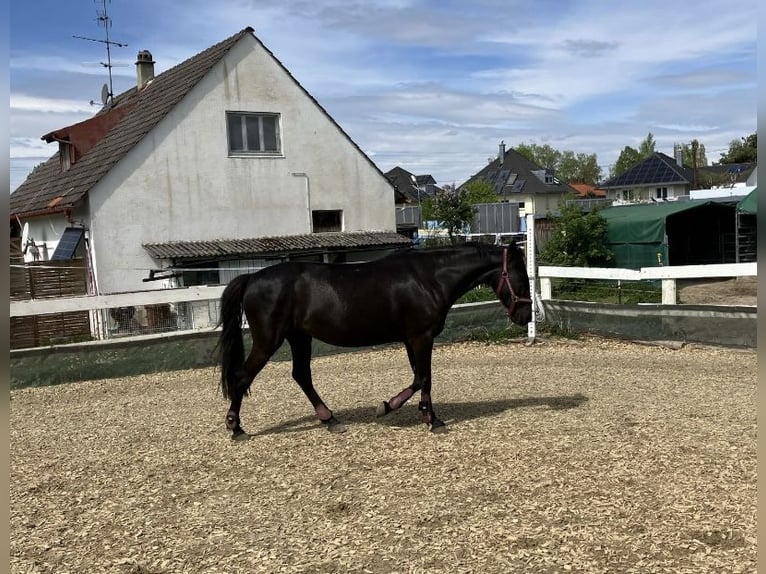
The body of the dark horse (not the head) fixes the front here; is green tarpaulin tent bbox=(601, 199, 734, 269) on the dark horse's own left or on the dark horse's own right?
on the dark horse's own left

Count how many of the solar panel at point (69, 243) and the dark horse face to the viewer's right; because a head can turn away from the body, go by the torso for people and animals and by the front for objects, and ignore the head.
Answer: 1

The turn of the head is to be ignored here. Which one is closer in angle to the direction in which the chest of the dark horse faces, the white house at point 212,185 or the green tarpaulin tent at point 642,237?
the green tarpaulin tent

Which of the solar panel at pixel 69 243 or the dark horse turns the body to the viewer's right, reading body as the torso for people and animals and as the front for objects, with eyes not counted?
the dark horse

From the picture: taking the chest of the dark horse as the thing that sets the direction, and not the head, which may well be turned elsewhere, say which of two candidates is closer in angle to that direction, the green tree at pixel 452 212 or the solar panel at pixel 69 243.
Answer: the green tree

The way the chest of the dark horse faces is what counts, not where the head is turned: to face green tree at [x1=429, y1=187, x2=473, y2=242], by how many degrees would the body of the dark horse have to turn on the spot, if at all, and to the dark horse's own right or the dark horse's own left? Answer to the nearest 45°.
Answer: approximately 90° to the dark horse's own left

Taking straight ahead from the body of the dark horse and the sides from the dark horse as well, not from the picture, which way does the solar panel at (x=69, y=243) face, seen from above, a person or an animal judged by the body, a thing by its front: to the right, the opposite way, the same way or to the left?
to the right

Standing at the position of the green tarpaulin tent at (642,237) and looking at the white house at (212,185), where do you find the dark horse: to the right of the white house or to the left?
left

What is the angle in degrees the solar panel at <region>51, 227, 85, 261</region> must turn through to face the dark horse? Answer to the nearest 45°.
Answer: approximately 45° to its left

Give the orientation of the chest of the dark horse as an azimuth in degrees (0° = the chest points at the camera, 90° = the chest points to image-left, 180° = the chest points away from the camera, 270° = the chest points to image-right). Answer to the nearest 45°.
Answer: approximately 270°

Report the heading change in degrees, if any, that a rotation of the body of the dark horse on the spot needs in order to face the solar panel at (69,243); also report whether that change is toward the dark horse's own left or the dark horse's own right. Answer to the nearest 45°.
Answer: approximately 135° to the dark horse's own left

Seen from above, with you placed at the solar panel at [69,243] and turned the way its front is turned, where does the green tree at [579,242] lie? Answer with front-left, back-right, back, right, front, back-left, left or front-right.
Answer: back-left
